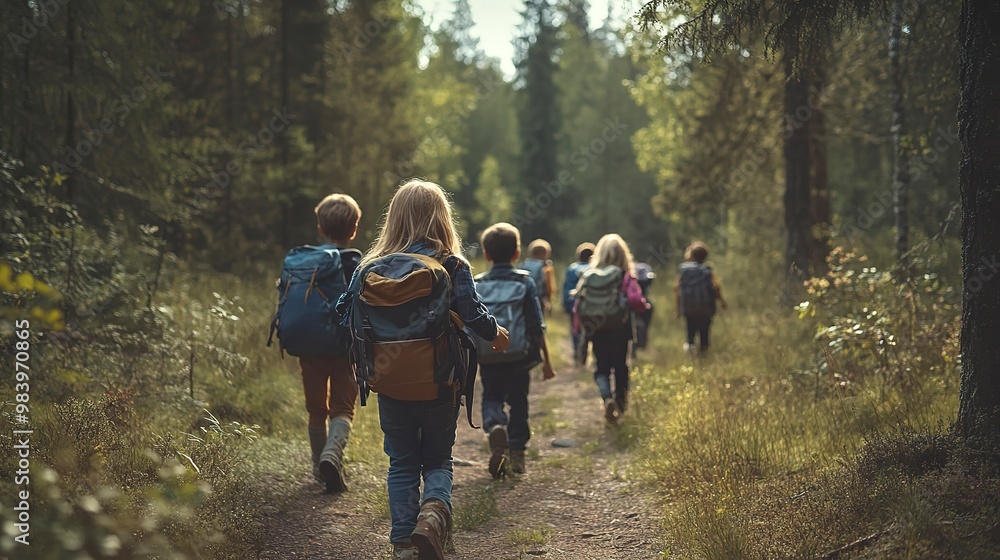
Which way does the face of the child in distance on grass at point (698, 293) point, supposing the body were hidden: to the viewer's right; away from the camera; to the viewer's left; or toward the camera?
away from the camera

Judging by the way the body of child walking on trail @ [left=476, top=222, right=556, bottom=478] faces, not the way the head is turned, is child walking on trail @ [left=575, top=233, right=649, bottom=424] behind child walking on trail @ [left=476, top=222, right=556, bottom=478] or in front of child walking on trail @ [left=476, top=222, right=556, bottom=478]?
in front

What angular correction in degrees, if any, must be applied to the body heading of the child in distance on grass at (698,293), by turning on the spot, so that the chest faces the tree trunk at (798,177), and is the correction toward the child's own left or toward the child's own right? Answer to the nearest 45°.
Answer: approximately 45° to the child's own right

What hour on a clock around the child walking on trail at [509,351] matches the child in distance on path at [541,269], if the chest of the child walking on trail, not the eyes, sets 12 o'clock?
The child in distance on path is roughly at 12 o'clock from the child walking on trail.

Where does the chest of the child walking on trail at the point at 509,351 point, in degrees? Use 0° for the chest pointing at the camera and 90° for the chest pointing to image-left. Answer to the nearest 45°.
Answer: approximately 180°

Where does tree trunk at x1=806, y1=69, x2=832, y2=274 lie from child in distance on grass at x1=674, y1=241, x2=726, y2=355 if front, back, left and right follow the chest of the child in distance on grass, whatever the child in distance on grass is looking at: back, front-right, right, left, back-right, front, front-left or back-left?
front-right

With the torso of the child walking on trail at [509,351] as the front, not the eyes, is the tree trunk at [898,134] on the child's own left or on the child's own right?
on the child's own right

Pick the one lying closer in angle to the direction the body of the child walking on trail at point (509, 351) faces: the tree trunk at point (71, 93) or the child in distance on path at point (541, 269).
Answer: the child in distance on path

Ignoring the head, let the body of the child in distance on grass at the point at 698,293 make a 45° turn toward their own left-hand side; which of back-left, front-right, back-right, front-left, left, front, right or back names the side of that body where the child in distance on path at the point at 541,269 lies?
front-left

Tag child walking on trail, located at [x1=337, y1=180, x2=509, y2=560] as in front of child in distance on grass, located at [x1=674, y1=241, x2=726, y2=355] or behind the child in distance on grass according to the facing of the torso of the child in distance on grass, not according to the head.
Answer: behind

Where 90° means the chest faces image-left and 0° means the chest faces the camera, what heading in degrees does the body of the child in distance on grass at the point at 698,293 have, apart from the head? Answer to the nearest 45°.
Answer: approximately 180°

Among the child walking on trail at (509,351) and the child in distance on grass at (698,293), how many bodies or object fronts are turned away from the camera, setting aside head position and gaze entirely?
2
